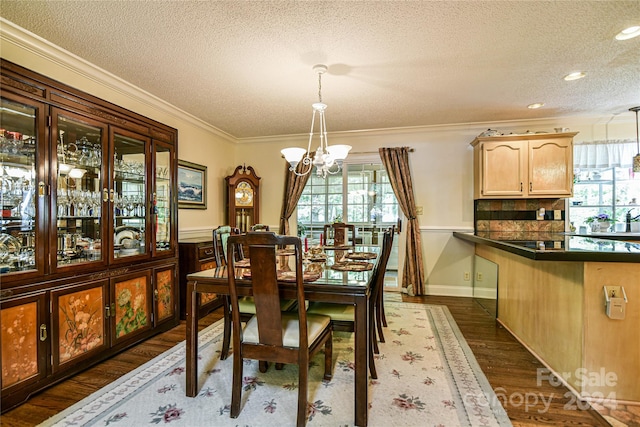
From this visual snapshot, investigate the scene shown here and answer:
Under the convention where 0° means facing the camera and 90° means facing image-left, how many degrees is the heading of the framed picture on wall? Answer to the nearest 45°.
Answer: approximately 315°

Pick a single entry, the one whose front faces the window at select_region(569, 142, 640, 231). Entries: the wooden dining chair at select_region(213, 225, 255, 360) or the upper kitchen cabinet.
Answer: the wooden dining chair

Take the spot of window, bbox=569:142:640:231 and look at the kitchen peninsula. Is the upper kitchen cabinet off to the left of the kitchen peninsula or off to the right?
right

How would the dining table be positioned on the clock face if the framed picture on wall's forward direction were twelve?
The dining table is roughly at 1 o'clock from the framed picture on wall.

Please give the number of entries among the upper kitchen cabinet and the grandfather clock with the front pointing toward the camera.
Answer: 2

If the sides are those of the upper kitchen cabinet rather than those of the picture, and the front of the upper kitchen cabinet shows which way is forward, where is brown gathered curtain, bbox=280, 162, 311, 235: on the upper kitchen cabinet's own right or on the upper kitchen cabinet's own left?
on the upper kitchen cabinet's own right

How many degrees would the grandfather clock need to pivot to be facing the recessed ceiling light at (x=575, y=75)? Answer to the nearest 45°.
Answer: approximately 45° to its left

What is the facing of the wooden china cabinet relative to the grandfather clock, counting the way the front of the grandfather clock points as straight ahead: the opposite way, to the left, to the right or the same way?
to the left

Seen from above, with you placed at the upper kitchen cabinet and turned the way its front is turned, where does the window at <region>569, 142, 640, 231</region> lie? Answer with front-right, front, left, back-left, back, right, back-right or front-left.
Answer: back-left

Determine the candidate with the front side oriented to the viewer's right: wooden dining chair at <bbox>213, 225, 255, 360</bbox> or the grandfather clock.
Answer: the wooden dining chair
